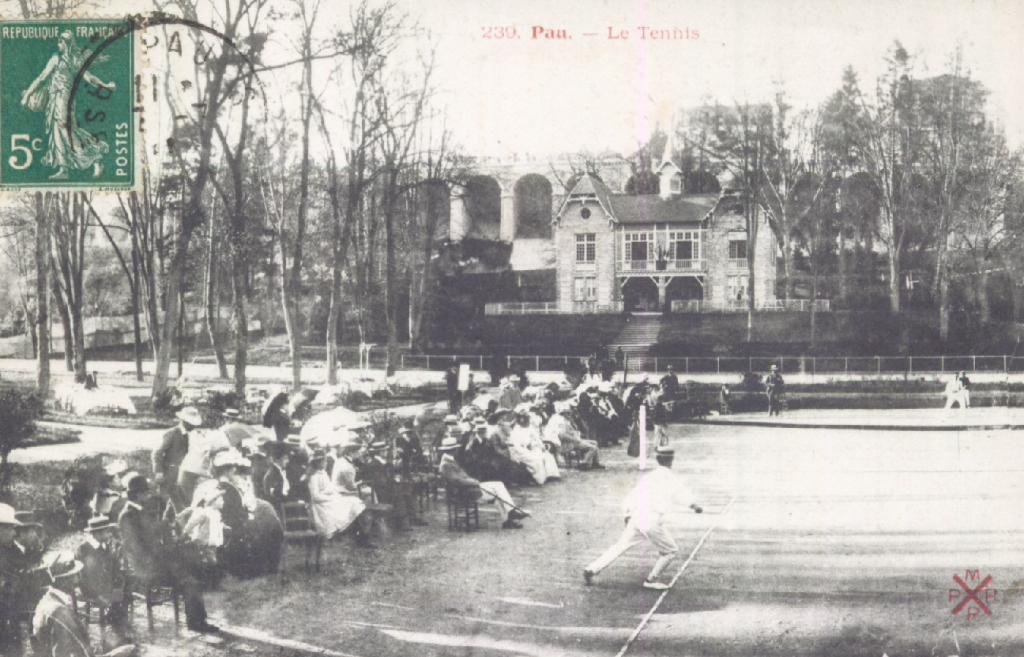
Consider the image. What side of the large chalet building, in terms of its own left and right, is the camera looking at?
front

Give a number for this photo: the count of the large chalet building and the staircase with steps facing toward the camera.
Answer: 2

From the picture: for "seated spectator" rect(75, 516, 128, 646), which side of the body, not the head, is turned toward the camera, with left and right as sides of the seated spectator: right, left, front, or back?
right

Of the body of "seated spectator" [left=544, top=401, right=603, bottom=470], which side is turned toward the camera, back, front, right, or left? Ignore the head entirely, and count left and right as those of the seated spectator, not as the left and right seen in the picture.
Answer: right

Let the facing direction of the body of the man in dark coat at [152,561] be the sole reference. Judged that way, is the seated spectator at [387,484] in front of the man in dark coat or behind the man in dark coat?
in front

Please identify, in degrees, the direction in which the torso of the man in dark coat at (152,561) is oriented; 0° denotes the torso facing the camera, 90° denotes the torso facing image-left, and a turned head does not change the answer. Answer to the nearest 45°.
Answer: approximately 270°

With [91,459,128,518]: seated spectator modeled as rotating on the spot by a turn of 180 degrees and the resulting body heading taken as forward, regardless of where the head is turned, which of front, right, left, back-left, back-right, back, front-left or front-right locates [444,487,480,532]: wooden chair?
back

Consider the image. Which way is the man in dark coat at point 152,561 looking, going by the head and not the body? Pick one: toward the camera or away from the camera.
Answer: away from the camera

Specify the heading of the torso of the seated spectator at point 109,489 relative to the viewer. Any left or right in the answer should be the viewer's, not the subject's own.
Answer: facing to the right of the viewer

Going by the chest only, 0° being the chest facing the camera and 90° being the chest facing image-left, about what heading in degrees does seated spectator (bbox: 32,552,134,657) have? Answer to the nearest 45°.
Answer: approximately 270°

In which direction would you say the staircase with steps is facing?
toward the camera

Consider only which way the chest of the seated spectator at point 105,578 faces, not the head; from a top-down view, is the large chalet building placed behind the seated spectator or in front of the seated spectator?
in front

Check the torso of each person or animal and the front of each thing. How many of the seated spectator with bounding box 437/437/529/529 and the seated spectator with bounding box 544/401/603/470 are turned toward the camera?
0

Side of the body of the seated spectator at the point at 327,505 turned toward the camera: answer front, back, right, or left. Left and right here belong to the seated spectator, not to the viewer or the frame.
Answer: right
